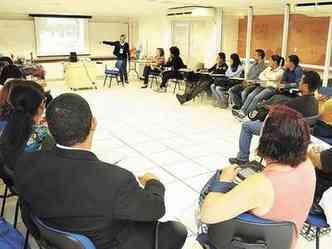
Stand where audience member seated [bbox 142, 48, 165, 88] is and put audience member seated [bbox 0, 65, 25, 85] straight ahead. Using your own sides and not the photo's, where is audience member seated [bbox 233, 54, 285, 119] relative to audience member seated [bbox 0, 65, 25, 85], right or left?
left

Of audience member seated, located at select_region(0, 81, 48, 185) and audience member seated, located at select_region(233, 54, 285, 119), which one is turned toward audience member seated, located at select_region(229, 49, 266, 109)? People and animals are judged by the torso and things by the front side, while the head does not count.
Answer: audience member seated, located at select_region(0, 81, 48, 185)

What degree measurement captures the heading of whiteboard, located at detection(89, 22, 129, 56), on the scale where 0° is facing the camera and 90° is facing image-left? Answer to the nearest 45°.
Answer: approximately 0°

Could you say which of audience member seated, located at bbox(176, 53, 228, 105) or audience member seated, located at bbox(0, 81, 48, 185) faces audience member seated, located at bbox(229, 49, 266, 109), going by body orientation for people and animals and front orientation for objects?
audience member seated, located at bbox(0, 81, 48, 185)

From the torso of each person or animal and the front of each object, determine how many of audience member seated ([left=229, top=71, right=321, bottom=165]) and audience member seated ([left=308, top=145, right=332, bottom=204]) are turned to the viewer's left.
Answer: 2

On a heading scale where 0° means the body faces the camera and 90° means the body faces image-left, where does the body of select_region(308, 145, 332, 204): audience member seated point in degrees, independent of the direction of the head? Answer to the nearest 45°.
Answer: approximately 90°

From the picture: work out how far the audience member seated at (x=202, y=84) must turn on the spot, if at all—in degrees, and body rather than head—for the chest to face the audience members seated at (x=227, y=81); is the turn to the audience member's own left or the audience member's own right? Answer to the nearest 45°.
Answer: approximately 90° to the audience member's own left

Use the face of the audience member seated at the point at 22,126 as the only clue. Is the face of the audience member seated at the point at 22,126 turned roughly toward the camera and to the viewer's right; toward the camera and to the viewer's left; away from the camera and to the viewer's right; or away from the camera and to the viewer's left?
away from the camera and to the viewer's right

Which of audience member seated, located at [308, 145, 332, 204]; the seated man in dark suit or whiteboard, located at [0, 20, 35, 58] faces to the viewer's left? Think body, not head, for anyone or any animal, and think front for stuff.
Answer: the audience member seated

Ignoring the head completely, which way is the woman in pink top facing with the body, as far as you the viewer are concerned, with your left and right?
facing away from the viewer and to the left of the viewer

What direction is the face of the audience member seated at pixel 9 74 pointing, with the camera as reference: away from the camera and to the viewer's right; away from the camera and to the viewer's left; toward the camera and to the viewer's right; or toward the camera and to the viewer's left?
away from the camera and to the viewer's right

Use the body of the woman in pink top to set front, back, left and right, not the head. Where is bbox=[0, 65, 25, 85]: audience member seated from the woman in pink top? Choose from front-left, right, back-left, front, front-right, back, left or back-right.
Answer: front

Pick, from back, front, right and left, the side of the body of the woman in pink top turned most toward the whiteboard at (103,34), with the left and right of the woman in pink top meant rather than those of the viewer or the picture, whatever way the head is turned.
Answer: front

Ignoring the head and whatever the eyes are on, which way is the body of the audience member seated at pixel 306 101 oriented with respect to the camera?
to the viewer's left

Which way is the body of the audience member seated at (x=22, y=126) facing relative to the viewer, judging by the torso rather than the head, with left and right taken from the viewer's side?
facing away from the viewer and to the right of the viewer

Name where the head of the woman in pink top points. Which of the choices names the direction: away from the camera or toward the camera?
away from the camera

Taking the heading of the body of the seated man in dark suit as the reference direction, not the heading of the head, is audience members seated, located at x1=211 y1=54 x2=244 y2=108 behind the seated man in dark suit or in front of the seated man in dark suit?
in front
